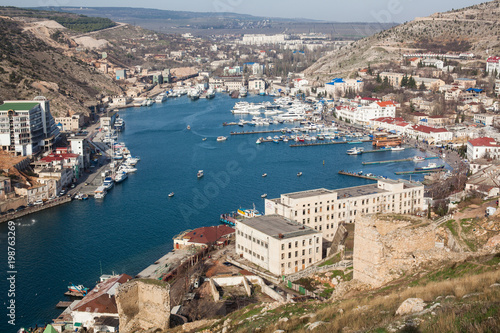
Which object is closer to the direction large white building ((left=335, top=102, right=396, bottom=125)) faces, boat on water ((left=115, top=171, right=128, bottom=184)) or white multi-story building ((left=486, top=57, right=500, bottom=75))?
the boat on water

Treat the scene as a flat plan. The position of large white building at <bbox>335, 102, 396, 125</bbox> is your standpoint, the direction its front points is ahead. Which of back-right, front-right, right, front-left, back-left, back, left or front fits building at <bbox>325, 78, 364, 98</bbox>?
back-right

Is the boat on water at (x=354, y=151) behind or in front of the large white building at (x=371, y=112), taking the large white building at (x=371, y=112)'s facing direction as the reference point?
in front

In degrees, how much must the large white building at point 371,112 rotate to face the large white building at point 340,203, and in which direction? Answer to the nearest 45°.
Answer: approximately 45° to its left

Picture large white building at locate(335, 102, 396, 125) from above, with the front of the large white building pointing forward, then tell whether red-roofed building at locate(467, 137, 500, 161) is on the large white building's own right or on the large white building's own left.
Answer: on the large white building's own left

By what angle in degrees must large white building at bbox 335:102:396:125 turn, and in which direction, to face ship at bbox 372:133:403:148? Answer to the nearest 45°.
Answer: approximately 45° to its left

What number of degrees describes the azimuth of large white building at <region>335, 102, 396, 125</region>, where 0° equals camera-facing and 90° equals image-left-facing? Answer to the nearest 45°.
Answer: approximately 45°

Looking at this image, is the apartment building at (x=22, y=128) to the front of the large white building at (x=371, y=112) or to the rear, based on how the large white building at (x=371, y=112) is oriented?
to the front

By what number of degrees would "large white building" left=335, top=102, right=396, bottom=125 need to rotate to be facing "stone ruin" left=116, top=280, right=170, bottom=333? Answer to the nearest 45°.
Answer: approximately 45° to its left

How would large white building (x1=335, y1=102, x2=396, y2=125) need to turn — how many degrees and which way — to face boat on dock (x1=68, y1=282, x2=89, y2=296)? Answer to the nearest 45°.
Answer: approximately 45° to its left

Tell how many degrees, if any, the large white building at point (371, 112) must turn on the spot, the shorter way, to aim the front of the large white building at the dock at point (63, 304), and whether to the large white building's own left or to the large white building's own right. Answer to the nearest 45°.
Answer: approximately 45° to the large white building's own left

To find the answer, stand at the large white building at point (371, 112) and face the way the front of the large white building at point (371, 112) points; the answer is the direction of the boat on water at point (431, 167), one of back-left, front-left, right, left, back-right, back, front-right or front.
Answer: front-left
